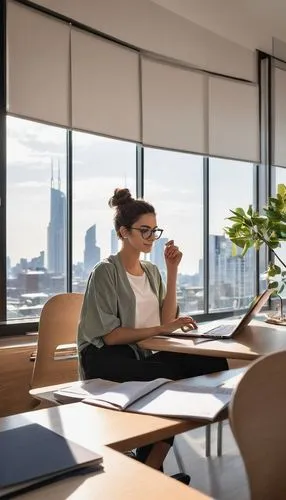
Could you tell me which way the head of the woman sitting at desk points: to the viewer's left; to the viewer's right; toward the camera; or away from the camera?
to the viewer's right

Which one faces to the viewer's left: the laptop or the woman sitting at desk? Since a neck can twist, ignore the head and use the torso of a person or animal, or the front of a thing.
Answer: the laptop

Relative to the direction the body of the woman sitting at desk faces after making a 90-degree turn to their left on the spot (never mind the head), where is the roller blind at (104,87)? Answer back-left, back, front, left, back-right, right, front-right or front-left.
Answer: front-left

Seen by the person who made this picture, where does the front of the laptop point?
facing to the left of the viewer

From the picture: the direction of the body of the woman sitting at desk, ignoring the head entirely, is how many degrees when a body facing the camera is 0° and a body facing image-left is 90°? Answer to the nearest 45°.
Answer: approximately 315°

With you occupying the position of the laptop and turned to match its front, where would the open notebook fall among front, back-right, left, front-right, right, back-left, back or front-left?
left

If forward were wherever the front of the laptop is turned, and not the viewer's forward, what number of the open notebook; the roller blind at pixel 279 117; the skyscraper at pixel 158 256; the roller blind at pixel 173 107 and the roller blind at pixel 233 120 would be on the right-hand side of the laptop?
4

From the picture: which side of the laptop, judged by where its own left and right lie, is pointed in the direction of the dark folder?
left

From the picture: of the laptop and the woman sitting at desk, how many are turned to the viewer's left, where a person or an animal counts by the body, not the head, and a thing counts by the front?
1

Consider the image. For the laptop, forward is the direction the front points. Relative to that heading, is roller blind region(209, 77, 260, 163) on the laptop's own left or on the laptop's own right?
on the laptop's own right

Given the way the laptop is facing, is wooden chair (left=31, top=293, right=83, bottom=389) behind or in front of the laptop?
in front

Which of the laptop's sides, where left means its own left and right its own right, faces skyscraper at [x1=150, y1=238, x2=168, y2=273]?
right
